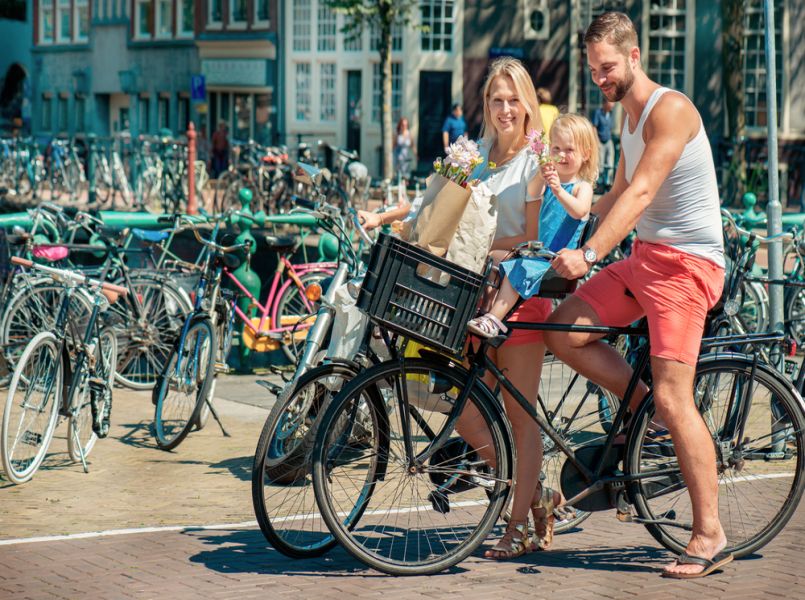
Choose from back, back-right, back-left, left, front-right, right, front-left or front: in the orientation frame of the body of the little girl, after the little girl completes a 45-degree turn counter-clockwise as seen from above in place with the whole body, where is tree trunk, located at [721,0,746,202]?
back

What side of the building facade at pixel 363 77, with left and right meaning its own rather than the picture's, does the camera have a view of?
front

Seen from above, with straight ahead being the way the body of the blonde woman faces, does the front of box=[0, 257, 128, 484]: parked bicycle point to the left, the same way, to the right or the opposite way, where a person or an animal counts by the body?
the same way

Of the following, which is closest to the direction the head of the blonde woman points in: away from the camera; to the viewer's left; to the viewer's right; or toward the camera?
toward the camera

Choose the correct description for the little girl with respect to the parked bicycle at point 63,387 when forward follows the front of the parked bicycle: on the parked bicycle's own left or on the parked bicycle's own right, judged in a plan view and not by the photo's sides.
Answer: on the parked bicycle's own left

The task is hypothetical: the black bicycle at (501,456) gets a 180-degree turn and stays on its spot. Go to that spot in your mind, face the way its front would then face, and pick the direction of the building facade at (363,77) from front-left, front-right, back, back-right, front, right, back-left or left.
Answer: left

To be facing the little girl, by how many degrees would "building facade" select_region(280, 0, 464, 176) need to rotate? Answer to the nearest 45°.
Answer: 0° — it already faces them

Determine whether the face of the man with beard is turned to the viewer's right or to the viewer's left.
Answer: to the viewer's left

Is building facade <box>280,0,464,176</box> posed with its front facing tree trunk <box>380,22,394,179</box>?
yes

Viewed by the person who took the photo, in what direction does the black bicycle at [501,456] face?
facing to the left of the viewer

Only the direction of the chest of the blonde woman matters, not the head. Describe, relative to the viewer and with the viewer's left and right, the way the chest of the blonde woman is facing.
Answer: facing the viewer and to the left of the viewer

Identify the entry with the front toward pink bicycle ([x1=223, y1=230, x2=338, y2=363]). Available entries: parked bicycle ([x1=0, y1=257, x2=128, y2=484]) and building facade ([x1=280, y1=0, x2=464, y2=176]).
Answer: the building facade

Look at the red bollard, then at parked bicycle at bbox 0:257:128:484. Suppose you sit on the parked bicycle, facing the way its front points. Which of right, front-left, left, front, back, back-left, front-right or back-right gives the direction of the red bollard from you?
back-right

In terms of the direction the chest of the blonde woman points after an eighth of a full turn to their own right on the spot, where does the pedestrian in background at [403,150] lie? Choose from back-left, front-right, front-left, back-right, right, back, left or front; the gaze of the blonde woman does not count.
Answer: right

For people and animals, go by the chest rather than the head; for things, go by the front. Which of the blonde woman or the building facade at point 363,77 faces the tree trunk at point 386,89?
the building facade
